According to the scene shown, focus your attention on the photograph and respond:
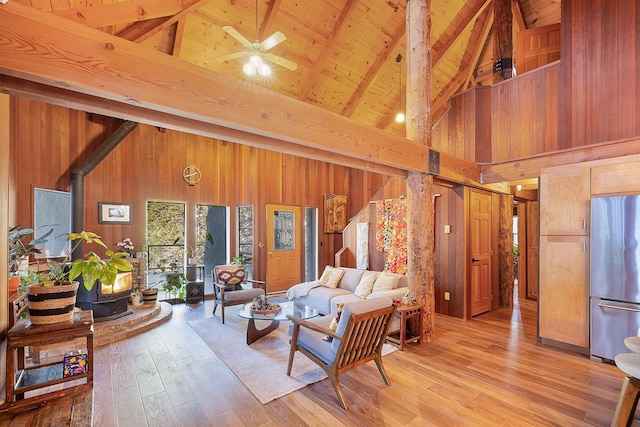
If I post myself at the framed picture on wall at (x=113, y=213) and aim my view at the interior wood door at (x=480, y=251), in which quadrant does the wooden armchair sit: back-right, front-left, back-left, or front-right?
front-right

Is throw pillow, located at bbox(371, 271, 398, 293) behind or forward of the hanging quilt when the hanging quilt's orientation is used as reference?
forward

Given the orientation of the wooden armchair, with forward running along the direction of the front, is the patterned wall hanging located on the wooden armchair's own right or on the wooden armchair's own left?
on the wooden armchair's own right

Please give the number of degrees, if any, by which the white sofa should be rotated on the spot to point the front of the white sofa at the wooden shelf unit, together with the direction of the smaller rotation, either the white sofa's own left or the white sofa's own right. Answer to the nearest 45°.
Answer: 0° — it already faces it

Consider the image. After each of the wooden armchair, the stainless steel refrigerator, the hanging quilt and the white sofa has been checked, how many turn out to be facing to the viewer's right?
0

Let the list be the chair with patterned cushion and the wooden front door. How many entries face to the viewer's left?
0

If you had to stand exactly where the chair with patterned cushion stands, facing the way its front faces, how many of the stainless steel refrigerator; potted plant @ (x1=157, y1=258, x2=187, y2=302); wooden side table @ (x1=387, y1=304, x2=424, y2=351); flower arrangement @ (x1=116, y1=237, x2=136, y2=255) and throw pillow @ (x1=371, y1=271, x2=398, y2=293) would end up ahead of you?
3

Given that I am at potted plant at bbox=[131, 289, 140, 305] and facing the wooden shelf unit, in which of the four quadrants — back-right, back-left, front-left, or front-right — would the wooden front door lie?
back-left

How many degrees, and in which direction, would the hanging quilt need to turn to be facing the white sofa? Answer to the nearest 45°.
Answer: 0° — it already faces it

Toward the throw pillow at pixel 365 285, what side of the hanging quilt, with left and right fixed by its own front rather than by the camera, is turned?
front

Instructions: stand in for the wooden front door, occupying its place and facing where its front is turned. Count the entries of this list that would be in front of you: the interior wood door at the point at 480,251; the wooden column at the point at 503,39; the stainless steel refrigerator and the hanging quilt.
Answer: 4

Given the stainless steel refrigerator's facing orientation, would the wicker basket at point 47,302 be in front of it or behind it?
in front

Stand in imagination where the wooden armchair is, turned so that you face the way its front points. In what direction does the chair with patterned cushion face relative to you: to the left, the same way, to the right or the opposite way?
the opposite way

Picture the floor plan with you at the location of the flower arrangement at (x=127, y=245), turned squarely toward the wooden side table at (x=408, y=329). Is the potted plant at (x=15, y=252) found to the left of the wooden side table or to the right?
right

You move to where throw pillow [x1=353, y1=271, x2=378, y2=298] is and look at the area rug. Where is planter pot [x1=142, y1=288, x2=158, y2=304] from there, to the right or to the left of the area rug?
right

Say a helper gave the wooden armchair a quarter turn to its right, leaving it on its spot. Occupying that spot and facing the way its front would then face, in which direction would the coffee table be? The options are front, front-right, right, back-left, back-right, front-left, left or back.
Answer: left

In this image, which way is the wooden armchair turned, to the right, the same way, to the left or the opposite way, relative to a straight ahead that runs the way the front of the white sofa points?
to the right

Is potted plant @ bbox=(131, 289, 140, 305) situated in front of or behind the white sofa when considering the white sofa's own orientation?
in front
